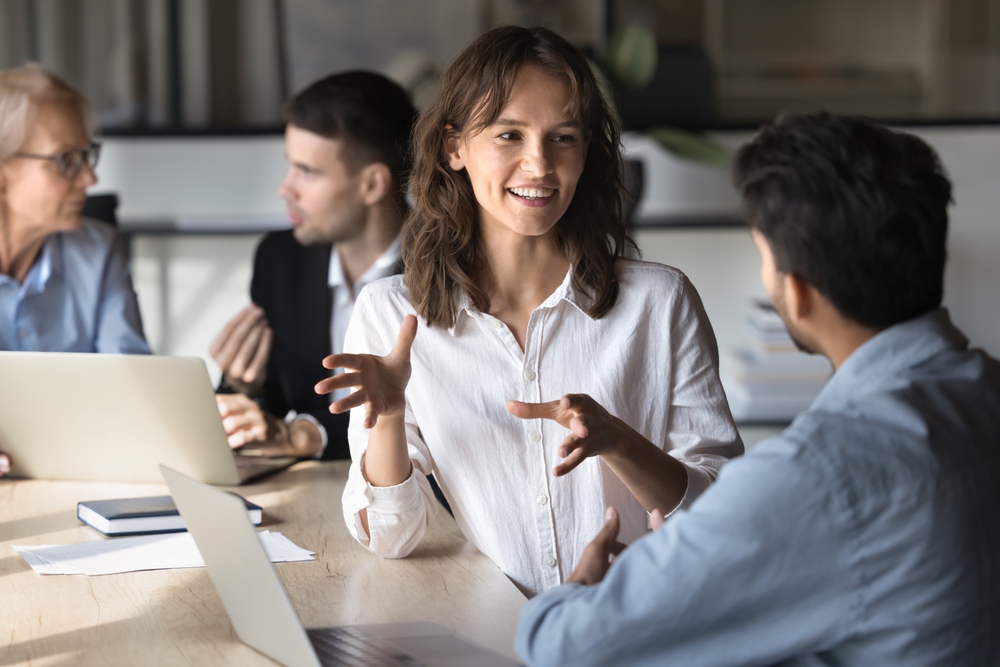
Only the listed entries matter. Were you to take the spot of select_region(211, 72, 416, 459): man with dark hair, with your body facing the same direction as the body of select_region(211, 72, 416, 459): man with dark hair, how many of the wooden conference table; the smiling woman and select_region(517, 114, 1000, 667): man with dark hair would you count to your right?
0

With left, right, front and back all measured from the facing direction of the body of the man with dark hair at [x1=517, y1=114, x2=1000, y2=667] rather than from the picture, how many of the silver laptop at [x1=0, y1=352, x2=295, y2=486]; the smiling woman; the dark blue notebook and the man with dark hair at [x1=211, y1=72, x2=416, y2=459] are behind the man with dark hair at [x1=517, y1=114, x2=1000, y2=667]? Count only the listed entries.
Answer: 0

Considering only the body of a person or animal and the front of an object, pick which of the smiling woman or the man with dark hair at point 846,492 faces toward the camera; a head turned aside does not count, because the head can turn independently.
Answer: the smiling woman

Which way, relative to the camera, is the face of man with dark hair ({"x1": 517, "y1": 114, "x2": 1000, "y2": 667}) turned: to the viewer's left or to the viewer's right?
to the viewer's left

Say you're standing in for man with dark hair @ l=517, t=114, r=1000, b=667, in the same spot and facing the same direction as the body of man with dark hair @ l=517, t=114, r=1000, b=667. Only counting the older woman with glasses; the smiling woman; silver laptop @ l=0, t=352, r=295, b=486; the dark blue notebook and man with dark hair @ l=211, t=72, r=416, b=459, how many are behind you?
0

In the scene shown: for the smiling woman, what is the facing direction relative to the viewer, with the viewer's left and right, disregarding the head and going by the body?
facing the viewer

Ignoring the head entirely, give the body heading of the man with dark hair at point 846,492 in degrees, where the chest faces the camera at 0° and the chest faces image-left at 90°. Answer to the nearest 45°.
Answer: approximately 135°

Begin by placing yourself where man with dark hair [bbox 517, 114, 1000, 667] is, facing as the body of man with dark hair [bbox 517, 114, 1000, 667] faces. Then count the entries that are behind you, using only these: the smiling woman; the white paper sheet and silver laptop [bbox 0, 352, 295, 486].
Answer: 0

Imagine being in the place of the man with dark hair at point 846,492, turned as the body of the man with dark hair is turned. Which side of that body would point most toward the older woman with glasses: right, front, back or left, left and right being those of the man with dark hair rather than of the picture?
front

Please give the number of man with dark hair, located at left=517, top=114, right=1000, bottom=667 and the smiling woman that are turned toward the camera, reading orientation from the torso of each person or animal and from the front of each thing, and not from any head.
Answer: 1

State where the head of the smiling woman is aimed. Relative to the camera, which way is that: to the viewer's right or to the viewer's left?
to the viewer's right

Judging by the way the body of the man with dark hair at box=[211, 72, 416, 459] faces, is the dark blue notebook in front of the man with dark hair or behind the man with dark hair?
in front
